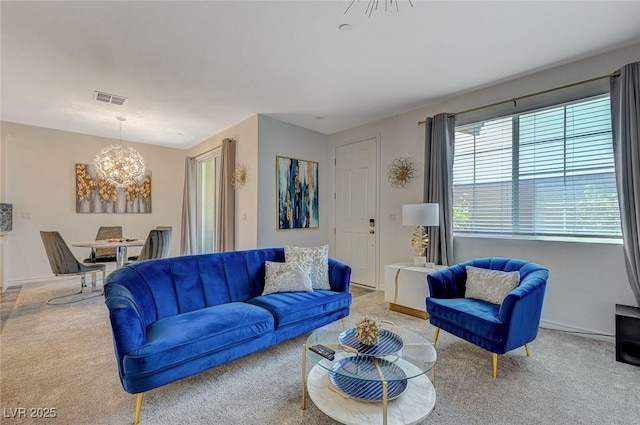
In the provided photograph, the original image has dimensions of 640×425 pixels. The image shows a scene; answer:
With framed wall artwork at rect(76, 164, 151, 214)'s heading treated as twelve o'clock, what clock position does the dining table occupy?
The dining table is roughly at 12 o'clock from the framed wall artwork.

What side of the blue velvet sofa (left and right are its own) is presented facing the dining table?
back

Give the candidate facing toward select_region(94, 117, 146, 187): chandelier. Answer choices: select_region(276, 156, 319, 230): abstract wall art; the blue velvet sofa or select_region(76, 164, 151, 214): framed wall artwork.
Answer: the framed wall artwork

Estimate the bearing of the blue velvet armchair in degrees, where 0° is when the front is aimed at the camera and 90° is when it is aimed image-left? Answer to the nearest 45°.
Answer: approximately 45°

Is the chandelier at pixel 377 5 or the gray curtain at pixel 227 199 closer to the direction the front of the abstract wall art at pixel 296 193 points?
the chandelier

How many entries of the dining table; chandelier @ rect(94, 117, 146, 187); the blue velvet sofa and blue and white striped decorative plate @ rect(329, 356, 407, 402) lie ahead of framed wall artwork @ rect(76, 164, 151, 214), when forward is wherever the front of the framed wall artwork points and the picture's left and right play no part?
4

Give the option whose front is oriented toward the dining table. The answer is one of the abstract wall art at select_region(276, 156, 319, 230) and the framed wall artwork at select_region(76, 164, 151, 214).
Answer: the framed wall artwork
